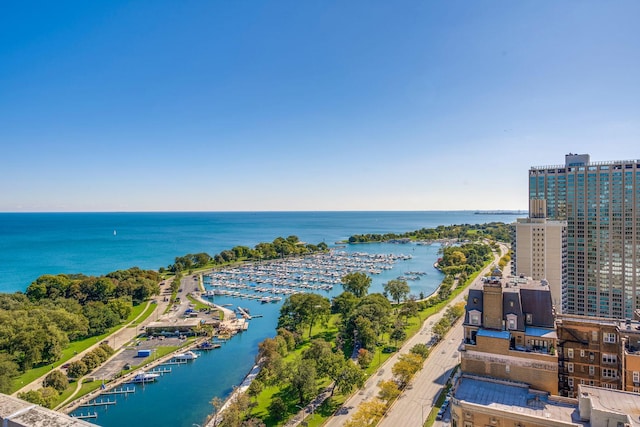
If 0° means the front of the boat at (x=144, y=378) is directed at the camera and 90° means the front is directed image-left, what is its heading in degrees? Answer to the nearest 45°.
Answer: approximately 270°

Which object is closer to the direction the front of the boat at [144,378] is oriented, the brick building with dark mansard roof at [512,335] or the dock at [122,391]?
the brick building with dark mansard roof

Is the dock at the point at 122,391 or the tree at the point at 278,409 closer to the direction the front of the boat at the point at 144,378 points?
the tree

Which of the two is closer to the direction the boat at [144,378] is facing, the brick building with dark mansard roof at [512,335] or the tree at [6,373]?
the brick building with dark mansard roof

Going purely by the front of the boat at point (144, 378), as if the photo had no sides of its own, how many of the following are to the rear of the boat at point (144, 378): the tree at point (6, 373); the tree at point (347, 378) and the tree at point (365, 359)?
1

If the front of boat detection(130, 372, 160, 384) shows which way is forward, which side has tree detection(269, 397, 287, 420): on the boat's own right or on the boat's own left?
on the boat's own right

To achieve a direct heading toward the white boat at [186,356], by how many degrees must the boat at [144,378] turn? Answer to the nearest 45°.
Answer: approximately 45° to its left

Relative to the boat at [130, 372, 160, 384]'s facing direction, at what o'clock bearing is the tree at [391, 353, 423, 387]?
The tree is roughly at 1 o'clock from the boat.

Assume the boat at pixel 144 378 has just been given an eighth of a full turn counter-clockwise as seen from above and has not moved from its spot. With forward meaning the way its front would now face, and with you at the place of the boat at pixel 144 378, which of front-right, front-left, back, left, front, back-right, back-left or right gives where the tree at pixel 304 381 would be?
right

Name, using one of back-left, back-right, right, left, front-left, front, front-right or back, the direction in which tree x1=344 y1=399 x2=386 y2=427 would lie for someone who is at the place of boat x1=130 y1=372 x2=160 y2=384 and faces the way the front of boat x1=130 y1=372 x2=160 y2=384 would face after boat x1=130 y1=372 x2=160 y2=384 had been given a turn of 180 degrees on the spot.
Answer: back-left

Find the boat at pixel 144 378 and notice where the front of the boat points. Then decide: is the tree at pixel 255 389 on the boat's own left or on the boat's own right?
on the boat's own right

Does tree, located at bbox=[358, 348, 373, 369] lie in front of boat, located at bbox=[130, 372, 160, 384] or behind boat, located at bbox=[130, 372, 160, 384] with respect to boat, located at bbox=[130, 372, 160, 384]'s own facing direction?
in front
